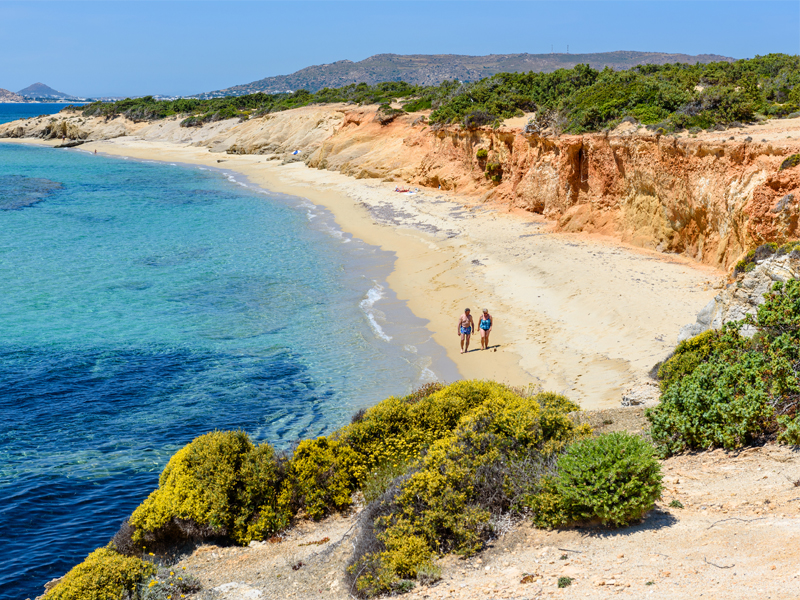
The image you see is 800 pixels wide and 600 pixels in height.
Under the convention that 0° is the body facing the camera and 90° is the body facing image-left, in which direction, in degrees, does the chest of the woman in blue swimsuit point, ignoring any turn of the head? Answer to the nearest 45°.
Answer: approximately 0°

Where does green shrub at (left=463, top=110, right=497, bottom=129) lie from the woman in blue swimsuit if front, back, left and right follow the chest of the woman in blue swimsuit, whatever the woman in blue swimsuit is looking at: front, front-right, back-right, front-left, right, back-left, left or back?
back

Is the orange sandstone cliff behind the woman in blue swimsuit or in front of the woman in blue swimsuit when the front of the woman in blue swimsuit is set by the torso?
behind

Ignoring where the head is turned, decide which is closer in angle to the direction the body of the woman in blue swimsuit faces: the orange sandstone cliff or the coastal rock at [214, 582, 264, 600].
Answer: the coastal rock

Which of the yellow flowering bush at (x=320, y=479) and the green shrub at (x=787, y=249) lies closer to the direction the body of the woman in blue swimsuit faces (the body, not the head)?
the yellow flowering bush

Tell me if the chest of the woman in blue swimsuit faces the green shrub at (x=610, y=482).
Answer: yes

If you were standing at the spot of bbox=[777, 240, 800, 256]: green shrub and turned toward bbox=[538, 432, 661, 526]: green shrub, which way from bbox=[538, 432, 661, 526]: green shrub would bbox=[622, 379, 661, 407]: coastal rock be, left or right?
right

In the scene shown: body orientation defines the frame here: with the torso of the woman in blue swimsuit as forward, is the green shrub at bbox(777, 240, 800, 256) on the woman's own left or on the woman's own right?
on the woman's own left
